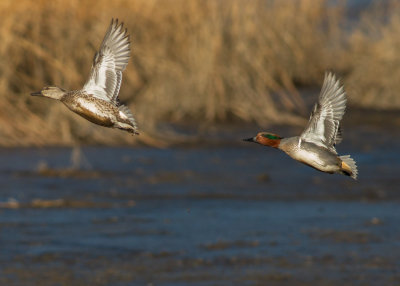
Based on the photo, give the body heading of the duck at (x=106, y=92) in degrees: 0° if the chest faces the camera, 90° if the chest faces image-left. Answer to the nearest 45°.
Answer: approximately 90°

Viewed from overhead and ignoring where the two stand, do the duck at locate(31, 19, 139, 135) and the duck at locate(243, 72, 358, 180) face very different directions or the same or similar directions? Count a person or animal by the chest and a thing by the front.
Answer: same or similar directions

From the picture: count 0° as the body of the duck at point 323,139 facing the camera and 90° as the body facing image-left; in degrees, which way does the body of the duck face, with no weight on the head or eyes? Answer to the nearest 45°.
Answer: approximately 90°

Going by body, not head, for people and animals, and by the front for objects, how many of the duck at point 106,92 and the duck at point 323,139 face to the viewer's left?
2

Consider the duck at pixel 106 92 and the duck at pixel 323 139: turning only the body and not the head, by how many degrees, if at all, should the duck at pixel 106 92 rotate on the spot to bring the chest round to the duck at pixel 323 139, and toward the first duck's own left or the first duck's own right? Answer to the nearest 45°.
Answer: approximately 180°

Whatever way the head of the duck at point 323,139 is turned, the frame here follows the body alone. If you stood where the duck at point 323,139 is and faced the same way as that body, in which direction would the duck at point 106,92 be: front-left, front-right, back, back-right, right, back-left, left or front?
front
